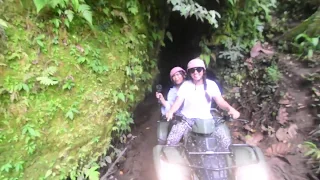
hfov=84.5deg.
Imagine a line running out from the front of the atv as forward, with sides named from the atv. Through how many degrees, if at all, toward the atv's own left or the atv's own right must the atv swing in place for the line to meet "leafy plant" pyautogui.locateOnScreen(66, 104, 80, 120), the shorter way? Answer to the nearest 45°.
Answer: approximately 90° to the atv's own right

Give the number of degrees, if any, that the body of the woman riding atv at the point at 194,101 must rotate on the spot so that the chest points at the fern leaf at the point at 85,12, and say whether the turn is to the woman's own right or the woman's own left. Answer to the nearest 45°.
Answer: approximately 45° to the woman's own right

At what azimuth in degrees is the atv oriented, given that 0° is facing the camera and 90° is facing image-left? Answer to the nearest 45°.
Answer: approximately 0°

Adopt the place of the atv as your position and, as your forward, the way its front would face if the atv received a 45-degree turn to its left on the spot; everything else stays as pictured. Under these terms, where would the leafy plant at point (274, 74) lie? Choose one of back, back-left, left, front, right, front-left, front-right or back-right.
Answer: left

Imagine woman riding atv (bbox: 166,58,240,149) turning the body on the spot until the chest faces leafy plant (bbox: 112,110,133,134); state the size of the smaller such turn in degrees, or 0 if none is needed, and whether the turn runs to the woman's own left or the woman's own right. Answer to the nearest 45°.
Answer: approximately 90° to the woman's own right

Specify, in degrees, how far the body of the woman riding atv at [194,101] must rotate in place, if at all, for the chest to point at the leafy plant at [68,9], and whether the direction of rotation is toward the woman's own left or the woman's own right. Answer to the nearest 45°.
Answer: approximately 45° to the woman's own right
